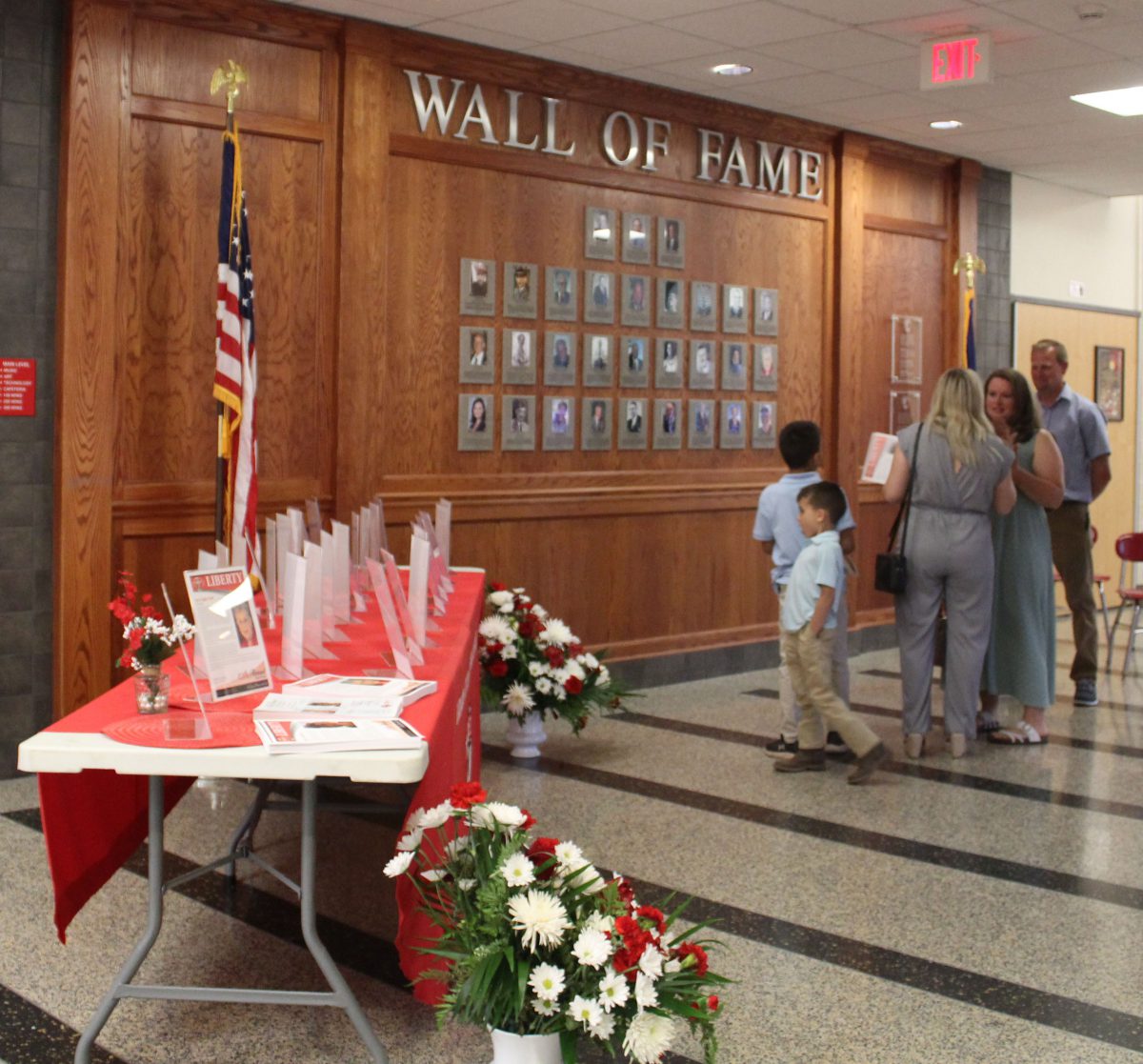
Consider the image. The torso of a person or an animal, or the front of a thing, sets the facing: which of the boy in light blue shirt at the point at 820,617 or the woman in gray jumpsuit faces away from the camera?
the woman in gray jumpsuit

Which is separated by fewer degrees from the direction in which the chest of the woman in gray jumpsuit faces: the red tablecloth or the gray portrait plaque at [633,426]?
the gray portrait plaque

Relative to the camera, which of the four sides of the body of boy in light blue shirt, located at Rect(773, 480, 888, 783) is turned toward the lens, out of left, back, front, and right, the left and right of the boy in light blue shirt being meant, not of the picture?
left

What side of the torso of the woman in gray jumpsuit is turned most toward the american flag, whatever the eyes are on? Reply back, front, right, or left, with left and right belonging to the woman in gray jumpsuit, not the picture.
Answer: left

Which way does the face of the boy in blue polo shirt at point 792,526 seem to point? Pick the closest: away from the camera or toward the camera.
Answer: away from the camera

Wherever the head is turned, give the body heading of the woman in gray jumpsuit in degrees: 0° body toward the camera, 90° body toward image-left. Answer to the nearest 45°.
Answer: approximately 180°

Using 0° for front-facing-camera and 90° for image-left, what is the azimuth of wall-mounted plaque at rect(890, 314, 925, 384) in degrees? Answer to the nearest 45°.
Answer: approximately 315°

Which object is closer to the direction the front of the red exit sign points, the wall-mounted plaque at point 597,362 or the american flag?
the american flag

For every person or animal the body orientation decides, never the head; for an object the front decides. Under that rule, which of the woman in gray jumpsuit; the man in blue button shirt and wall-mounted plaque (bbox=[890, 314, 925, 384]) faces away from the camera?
the woman in gray jumpsuit
